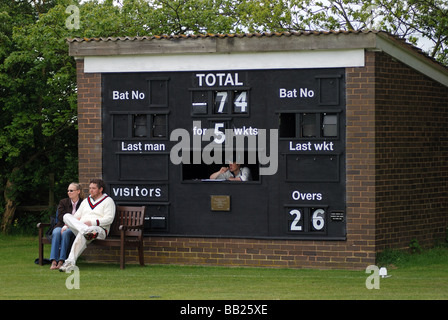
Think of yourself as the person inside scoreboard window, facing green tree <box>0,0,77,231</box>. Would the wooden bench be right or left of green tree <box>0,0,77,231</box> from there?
left

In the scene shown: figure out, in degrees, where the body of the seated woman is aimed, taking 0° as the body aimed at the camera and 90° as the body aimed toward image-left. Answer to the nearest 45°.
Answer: approximately 45°

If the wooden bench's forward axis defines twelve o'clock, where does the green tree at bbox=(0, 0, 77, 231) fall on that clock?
The green tree is roughly at 4 o'clock from the wooden bench.

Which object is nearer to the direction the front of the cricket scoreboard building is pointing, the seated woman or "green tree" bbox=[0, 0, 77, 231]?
the seated woman

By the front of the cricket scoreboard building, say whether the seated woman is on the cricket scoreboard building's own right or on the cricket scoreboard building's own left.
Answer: on the cricket scoreboard building's own right

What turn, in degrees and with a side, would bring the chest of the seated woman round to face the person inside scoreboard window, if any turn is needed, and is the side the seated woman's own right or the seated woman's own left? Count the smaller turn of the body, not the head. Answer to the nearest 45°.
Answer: approximately 135° to the seated woman's own left

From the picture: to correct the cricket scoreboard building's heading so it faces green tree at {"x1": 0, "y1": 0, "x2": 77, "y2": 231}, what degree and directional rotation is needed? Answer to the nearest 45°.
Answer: approximately 135° to its right

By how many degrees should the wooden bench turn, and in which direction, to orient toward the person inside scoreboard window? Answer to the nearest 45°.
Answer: approximately 135° to its left

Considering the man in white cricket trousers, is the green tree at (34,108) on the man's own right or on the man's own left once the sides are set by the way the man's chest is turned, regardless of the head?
on the man's own right

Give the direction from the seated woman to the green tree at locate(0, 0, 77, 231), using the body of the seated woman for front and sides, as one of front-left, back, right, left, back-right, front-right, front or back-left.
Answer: back-right
